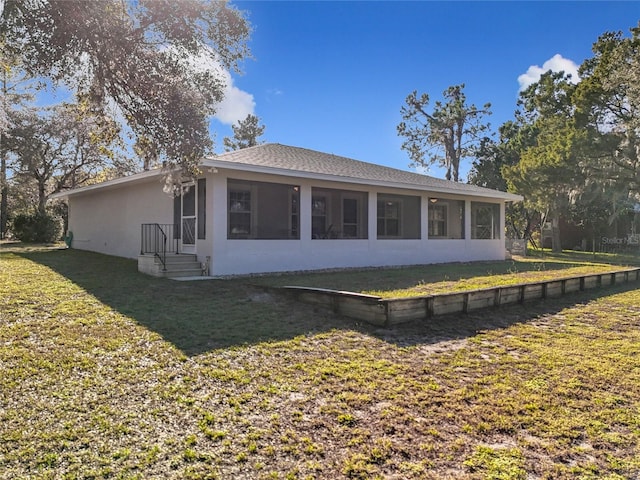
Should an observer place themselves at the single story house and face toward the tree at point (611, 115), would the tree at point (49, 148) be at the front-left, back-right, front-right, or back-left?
back-left

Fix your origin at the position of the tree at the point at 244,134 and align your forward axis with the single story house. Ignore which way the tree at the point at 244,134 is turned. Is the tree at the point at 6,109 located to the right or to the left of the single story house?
right

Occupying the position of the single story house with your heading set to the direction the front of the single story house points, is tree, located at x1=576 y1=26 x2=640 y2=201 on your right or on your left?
on your left

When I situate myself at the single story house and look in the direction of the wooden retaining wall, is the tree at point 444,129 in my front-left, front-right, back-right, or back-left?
back-left

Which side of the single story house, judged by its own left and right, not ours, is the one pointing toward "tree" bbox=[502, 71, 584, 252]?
left

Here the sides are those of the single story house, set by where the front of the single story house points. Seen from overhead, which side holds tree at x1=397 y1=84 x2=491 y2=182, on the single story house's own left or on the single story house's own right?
on the single story house's own left

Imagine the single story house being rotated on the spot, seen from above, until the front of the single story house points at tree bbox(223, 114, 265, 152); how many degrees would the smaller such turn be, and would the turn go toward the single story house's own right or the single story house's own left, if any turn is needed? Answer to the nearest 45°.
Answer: approximately 135° to the single story house's own left
